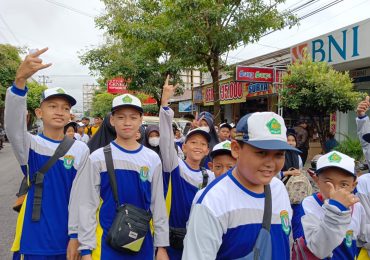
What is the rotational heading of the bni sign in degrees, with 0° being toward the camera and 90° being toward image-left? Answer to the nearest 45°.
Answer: approximately 45°

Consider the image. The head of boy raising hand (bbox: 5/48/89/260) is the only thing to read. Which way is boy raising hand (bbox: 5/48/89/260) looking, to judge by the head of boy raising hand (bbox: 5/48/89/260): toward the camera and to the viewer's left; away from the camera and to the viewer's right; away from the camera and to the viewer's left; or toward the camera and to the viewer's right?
toward the camera and to the viewer's right

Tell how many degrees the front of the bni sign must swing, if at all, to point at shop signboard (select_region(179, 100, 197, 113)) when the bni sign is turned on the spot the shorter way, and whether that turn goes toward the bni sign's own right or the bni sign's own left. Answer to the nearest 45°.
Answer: approximately 90° to the bni sign's own right

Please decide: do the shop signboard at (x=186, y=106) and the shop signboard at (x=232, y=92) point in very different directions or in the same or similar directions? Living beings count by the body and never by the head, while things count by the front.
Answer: same or similar directions

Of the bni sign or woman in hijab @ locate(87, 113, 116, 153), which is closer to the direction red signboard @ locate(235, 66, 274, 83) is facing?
the woman in hijab

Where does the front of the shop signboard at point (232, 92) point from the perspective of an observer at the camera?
facing the viewer

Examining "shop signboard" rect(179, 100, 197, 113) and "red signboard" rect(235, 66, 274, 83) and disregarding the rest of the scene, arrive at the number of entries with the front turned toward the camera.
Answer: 2

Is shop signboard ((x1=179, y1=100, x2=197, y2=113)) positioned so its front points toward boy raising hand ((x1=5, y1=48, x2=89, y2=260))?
yes

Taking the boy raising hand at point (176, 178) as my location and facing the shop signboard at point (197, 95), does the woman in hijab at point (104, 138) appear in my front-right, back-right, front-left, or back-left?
front-left

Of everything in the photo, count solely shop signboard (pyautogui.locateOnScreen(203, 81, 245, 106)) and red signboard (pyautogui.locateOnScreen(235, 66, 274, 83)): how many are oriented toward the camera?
2

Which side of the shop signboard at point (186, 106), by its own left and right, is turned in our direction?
front

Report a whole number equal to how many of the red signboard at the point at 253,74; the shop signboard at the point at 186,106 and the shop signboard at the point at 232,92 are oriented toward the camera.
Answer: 3

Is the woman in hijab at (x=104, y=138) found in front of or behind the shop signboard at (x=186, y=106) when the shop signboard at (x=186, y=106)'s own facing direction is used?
in front

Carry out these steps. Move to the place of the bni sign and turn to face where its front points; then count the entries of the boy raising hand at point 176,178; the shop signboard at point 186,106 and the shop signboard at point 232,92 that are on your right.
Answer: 2
